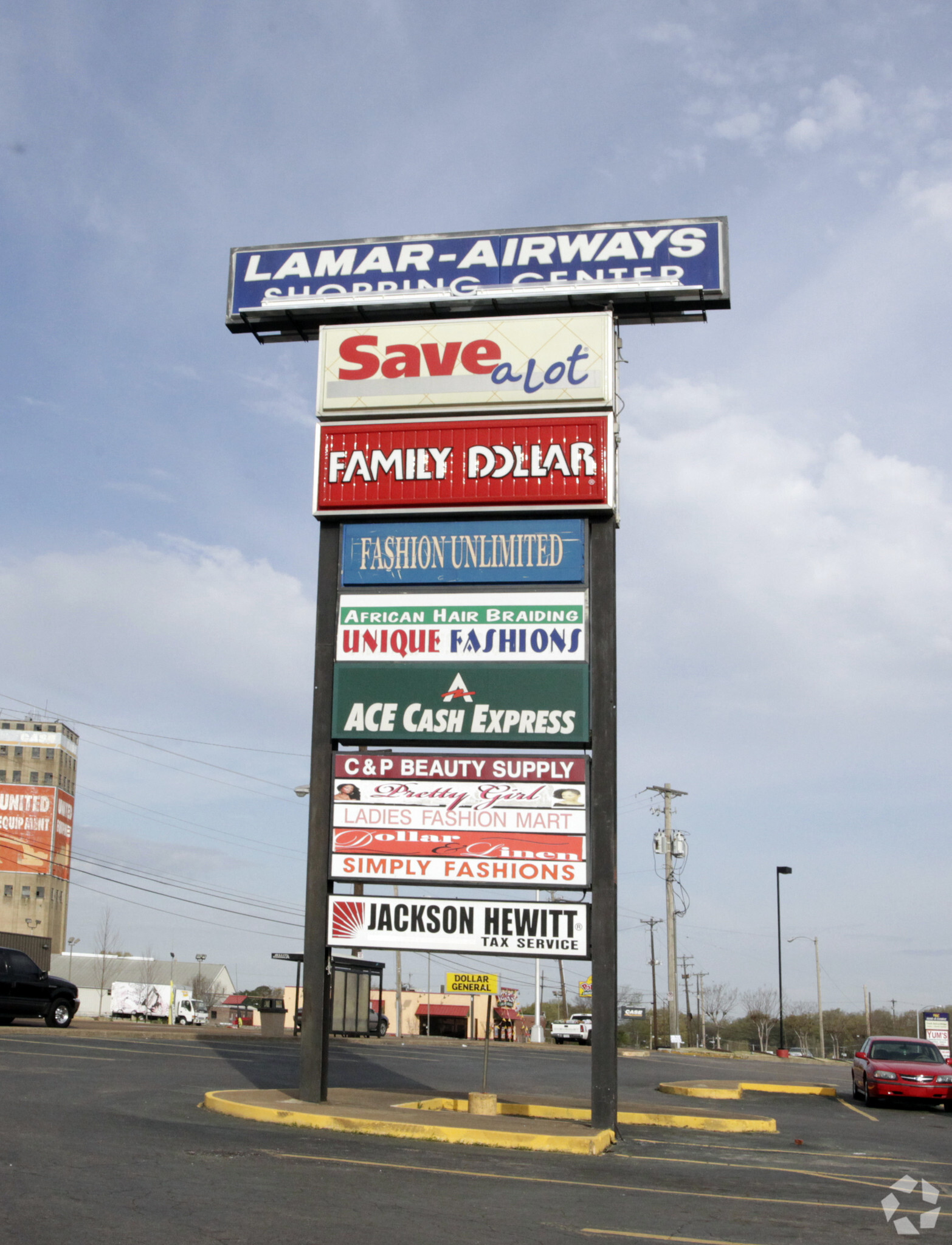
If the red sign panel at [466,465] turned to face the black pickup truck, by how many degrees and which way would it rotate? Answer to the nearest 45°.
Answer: approximately 135° to its right

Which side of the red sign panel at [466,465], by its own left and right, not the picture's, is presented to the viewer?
front

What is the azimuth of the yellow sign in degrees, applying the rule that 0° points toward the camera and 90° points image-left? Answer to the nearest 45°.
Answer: approximately 0°

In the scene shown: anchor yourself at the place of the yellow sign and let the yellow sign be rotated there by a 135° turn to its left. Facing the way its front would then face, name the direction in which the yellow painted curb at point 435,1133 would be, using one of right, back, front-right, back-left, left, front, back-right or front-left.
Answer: back-right

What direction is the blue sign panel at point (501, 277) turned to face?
toward the camera

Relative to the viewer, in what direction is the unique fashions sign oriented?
toward the camera

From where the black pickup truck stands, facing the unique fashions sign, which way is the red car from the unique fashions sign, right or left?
left

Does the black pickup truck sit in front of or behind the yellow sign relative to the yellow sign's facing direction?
behind
